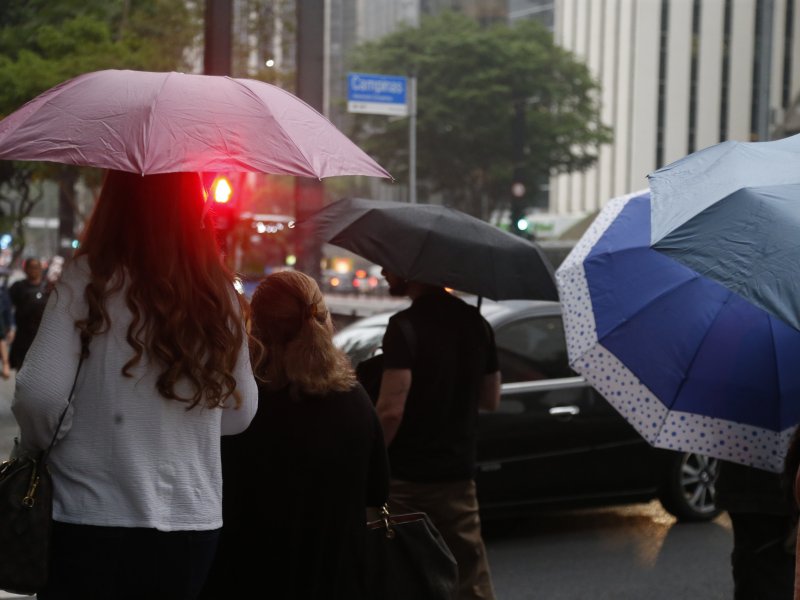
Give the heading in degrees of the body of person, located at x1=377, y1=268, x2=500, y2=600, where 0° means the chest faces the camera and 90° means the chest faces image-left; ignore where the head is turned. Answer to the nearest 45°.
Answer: approximately 180°

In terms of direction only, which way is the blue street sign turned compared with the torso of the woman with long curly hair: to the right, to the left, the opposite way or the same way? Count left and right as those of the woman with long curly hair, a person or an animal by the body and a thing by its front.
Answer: the opposite way

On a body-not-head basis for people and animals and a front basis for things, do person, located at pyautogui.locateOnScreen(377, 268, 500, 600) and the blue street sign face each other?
yes

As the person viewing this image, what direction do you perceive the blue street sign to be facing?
facing the viewer

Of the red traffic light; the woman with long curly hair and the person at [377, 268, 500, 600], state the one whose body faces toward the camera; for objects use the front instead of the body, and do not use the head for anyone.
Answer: the red traffic light

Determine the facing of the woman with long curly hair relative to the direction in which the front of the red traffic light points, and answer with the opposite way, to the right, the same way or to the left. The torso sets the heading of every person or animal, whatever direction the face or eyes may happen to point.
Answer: the opposite way

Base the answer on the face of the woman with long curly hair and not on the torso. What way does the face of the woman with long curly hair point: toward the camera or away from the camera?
away from the camera

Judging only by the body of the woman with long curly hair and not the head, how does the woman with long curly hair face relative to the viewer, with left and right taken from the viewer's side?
facing away from the viewer

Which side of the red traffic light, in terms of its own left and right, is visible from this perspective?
front

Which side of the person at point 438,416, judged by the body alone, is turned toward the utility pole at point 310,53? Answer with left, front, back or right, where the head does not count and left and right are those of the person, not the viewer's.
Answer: front

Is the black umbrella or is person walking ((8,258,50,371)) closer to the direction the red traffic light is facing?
the black umbrella

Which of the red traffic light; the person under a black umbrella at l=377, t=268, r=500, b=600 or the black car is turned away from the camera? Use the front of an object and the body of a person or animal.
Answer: the person under a black umbrella

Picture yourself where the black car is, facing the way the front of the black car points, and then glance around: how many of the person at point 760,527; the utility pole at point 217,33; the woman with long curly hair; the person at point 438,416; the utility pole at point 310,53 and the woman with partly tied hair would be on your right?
2

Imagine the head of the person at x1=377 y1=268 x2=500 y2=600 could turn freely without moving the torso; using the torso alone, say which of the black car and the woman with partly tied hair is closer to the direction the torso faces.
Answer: the black car

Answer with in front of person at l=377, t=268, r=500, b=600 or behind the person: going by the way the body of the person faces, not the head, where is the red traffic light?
in front

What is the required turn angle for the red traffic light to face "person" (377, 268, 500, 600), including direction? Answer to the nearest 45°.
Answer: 0° — it already faces them

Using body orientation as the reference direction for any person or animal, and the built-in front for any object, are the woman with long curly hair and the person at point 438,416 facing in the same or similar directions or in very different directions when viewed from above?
same or similar directions

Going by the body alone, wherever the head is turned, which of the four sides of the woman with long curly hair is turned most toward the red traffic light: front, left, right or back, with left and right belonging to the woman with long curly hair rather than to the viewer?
front
